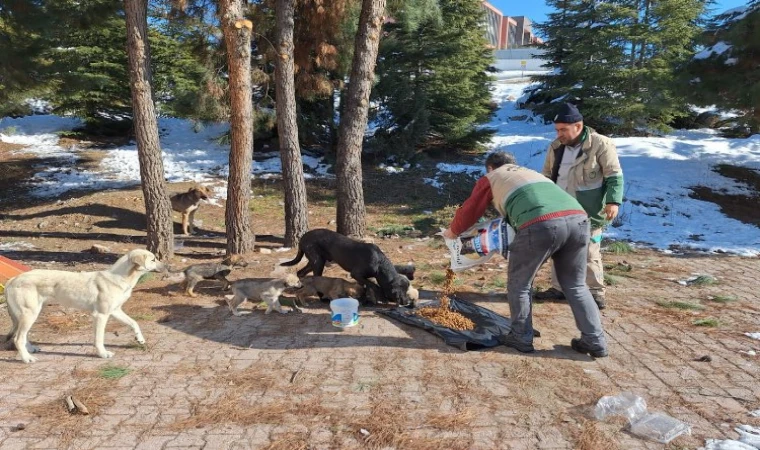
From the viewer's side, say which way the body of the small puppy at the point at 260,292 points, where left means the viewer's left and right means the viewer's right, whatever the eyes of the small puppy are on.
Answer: facing to the right of the viewer

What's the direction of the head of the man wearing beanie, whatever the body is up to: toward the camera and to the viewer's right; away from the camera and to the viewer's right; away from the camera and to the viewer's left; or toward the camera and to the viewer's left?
toward the camera and to the viewer's left

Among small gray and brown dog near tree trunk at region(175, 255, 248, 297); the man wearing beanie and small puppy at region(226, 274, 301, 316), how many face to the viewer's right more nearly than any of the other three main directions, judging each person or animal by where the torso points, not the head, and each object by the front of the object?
2

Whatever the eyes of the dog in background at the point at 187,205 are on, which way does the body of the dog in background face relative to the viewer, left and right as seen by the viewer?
facing the viewer and to the right of the viewer

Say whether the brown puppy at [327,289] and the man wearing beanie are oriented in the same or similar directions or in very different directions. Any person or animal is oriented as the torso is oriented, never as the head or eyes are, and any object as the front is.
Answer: very different directions

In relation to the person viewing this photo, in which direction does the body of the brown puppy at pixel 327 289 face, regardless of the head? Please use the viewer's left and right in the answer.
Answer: facing to the right of the viewer

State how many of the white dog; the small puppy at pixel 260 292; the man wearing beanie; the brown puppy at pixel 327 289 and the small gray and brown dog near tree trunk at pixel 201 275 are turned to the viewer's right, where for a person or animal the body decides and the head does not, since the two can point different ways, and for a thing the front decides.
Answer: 4

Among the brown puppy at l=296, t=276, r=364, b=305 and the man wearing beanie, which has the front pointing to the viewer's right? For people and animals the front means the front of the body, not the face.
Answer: the brown puppy

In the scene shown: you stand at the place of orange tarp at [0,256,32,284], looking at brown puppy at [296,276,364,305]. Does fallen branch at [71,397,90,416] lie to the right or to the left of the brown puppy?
right

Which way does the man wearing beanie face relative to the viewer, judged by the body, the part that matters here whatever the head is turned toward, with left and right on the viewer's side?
facing the viewer and to the left of the viewer

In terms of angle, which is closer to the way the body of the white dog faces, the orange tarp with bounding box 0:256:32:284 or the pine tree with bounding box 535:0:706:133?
the pine tree

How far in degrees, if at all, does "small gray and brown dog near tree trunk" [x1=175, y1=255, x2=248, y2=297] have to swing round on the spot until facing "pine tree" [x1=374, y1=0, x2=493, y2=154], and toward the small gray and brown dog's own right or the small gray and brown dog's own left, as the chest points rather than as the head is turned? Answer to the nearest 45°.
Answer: approximately 45° to the small gray and brown dog's own left

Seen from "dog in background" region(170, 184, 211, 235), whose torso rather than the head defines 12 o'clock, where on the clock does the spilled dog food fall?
The spilled dog food is roughly at 1 o'clock from the dog in background.

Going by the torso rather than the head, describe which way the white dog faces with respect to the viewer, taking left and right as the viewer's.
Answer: facing to the right of the viewer
